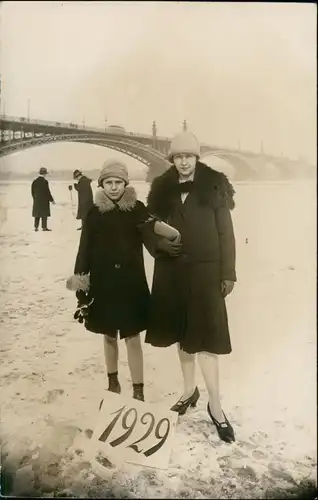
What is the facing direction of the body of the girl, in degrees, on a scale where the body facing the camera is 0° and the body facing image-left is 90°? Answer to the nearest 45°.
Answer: approximately 0°

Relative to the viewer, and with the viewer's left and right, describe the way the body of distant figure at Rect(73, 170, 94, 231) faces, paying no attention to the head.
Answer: facing to the left of the viewer

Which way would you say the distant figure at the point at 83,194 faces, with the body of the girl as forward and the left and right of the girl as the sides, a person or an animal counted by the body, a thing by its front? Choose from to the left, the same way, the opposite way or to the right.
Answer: to the right

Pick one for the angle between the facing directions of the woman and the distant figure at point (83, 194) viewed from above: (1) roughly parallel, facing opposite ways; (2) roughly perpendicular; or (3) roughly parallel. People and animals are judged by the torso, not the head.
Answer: roughly perpendicular
